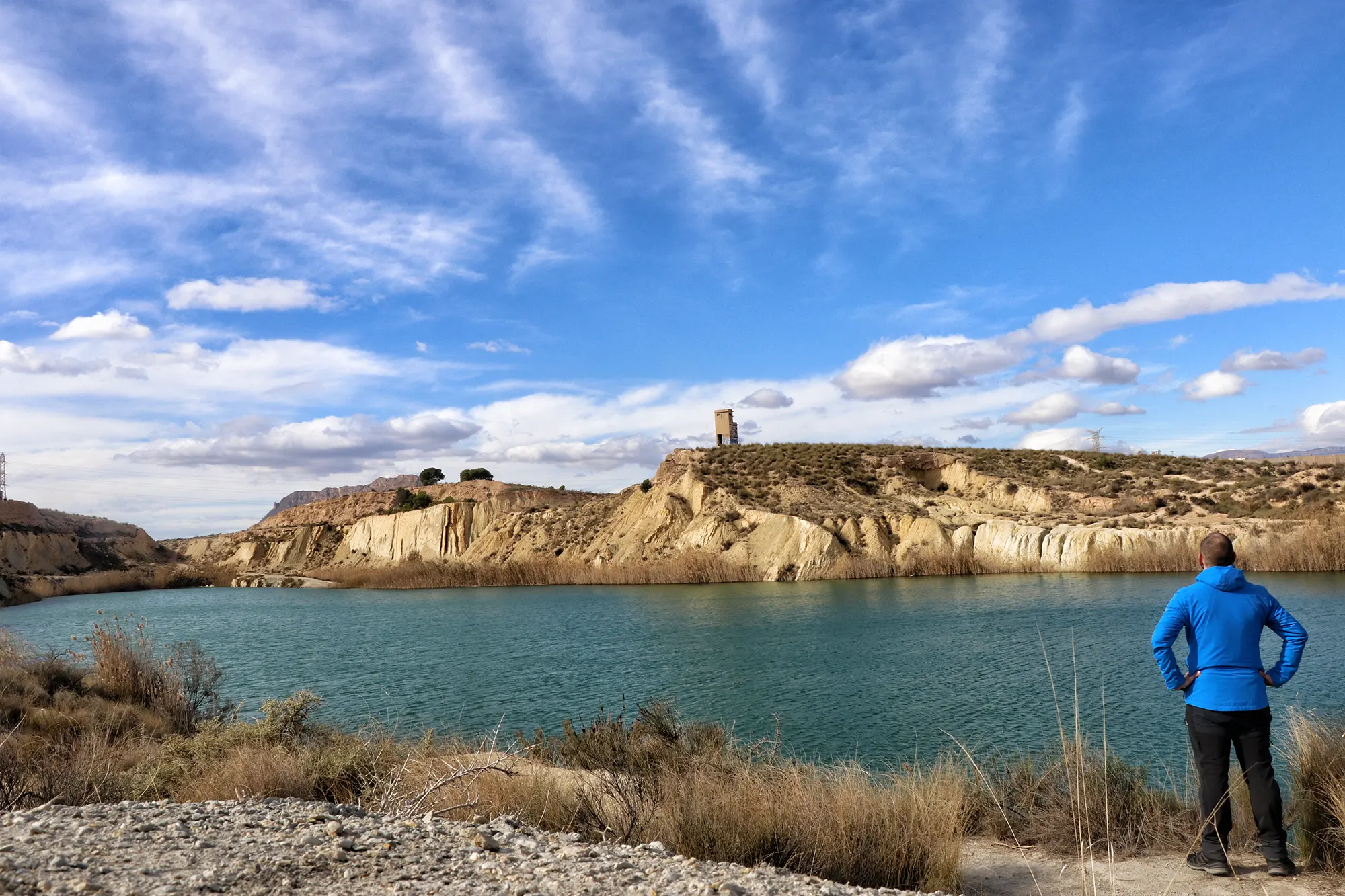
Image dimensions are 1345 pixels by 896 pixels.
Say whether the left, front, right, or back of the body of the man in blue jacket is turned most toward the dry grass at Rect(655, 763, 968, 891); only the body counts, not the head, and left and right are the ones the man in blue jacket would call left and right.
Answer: left

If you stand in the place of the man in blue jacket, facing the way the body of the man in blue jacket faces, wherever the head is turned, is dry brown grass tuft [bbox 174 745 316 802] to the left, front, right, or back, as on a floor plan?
left

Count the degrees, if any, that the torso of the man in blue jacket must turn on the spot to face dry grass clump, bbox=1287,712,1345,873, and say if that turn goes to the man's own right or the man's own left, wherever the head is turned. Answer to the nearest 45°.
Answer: approximately 45° to the man's own right

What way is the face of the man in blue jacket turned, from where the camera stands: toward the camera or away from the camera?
away from the camera

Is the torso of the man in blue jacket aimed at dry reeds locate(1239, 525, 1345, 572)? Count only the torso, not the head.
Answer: yes

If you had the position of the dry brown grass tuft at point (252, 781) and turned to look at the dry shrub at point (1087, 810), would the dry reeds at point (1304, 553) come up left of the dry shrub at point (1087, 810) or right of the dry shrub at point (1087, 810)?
left

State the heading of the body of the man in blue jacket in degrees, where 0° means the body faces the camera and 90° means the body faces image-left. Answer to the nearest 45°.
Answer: approximately 180°

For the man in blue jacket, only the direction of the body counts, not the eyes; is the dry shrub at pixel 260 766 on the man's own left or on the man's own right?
on the man's own left
